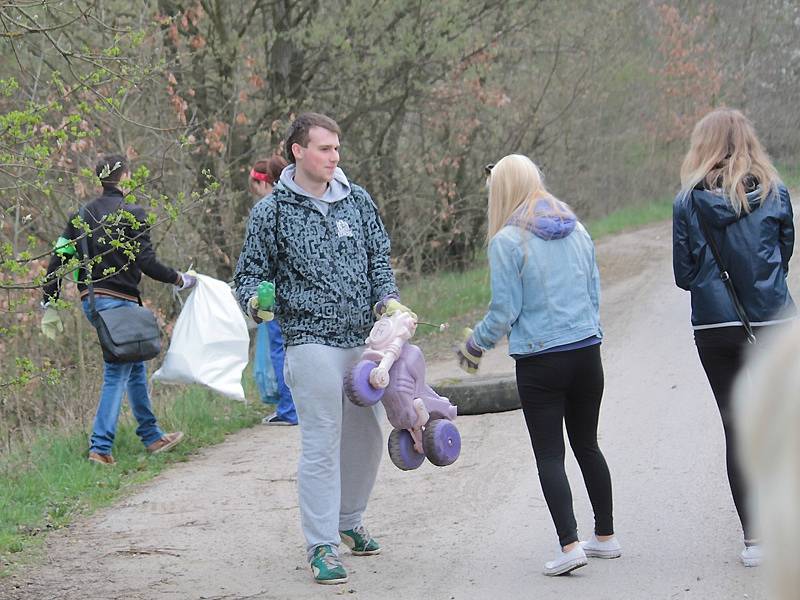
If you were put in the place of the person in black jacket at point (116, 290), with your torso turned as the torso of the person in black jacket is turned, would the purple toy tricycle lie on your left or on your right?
on your right

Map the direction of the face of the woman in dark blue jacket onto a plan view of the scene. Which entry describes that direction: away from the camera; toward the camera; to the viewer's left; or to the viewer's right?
away from the camera

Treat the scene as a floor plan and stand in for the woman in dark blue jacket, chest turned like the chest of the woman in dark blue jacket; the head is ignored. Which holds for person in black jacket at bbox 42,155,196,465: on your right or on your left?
on your left

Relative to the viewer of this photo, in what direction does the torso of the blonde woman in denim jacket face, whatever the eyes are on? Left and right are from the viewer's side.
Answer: facing away from the viewer and to the left of the viewer

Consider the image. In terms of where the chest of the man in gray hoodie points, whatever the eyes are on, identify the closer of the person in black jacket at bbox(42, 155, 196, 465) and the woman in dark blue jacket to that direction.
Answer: the woman in dark blue jacket

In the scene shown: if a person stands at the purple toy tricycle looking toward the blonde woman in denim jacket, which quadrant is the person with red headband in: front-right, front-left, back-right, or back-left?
back-left

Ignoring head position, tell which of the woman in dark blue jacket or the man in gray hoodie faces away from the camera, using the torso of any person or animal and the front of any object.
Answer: the woman in dark blue jacket

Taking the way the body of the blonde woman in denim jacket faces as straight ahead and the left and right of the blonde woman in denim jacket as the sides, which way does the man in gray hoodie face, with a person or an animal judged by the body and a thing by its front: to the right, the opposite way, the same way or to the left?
the opposite way

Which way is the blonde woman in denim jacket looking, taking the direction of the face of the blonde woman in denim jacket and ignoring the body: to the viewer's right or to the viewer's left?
to the viewer's left

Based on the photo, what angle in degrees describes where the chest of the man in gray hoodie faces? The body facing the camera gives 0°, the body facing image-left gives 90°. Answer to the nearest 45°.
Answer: approximately 315°

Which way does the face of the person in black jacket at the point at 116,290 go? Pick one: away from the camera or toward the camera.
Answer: away from the camera

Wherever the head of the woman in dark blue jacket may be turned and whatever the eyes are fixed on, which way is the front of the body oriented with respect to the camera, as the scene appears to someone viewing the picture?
away from the camera
